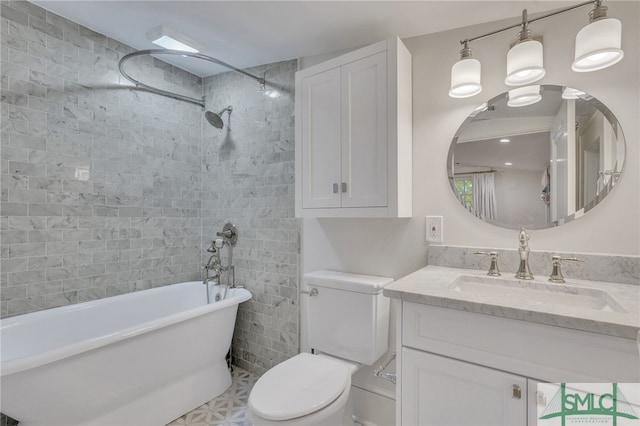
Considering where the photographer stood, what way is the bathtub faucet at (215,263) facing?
facing the viewer and to the left of the viewer

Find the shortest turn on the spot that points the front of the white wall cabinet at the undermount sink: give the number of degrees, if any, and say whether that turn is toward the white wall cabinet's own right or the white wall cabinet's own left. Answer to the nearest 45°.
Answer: approximately 90° to the white wall cabinet's own left

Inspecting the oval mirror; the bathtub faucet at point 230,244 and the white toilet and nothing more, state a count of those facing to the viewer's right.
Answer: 0

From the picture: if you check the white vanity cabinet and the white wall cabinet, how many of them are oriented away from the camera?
0

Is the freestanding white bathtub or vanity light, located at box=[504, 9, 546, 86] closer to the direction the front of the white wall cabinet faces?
the freestanding white bathtub

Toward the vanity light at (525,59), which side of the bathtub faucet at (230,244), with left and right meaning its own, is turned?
left

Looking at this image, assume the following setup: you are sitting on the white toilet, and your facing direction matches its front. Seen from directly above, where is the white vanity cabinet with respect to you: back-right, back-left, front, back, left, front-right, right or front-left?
left

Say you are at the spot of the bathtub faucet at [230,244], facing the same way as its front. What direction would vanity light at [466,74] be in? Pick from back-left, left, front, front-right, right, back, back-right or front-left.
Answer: left

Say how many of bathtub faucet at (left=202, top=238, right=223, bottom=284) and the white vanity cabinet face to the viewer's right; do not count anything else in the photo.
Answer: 0

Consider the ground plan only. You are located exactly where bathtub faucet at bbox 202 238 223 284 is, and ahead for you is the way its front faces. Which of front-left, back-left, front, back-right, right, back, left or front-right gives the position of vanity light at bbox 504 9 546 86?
left

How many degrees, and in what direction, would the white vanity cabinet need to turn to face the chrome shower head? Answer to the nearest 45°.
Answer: approximately 45° to its right
